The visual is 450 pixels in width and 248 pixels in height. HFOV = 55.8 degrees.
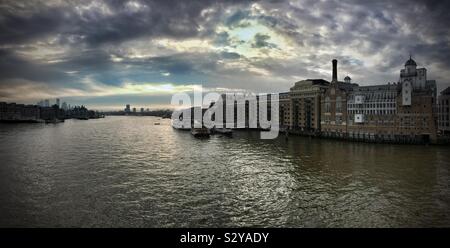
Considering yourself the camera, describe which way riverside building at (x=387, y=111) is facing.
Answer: facing the viewer and to the left of the viewer
